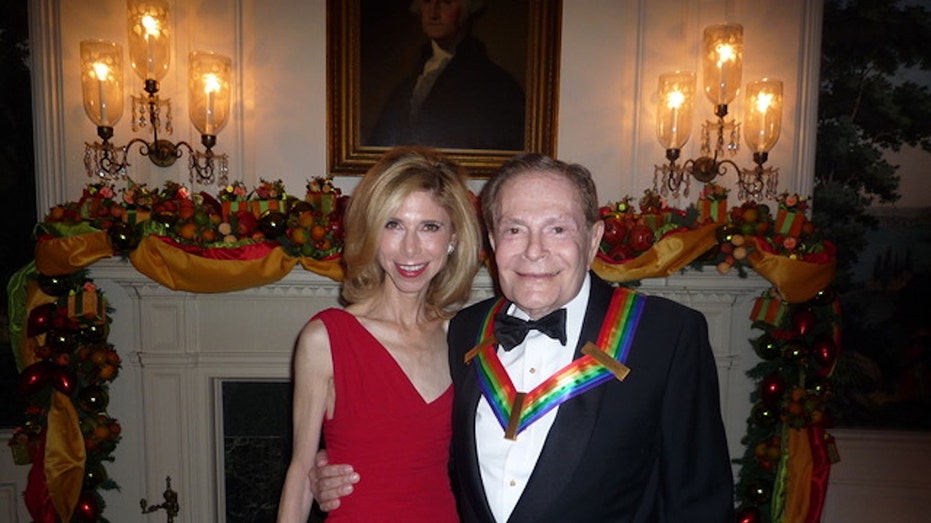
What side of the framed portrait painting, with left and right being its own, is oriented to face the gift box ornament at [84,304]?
right

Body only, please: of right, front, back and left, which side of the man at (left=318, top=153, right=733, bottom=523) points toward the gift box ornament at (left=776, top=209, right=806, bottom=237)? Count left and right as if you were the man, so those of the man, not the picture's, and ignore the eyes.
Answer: back

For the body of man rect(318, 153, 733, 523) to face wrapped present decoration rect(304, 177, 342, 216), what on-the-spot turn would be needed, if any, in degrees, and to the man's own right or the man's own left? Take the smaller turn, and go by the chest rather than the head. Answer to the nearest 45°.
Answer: approximately 90° to the man's own right

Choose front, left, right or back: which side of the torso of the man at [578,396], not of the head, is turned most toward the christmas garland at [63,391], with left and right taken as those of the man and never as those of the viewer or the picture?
right
